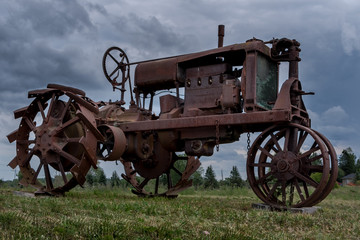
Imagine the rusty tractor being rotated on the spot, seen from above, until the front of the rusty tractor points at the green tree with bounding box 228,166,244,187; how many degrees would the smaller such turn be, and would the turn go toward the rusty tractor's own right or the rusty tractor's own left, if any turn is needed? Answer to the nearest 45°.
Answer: approximately 135° to the rusty tractor's own left

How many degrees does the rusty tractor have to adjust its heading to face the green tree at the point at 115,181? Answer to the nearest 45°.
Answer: approximately 135° to its left

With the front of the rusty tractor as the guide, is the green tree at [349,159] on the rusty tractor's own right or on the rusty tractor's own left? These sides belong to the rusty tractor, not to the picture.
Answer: on the rusty tractor's own left
